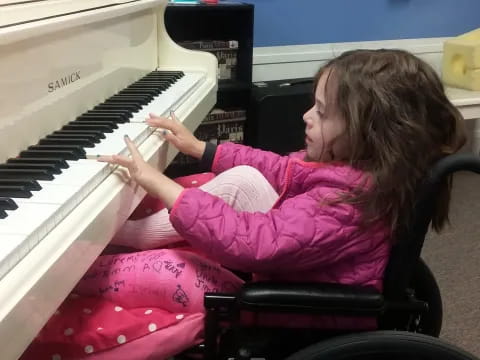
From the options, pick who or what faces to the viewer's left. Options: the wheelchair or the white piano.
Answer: the wheelchair

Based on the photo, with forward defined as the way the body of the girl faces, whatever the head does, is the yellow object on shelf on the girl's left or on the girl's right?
on the girl's right

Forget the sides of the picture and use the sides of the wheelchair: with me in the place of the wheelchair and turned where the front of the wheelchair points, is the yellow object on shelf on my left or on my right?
on my right

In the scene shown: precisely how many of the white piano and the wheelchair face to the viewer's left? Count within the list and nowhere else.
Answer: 1

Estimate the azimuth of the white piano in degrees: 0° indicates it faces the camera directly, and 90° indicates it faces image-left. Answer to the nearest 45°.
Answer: approximately 315°

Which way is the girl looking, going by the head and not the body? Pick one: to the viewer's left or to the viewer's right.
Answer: to the viewer's left

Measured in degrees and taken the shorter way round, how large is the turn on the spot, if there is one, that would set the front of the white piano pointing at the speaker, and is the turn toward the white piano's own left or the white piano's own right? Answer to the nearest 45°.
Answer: approximately 90° to the white piano's own left

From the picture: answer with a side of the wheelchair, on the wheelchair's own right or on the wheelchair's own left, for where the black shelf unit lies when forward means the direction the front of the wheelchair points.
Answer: on the wheelchair's own right

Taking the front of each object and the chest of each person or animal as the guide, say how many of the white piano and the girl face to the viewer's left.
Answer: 1

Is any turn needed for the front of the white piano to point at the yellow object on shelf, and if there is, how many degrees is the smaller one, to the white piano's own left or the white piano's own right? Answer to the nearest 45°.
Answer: approximately 90° to the white piano's own left

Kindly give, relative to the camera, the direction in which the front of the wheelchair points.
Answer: facing to the left of the viewer

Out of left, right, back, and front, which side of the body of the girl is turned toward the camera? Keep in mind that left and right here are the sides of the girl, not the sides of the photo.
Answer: left

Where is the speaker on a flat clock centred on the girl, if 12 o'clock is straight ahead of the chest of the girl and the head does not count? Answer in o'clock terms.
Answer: The speaker is roughly at 3 o'clock from the girl.
